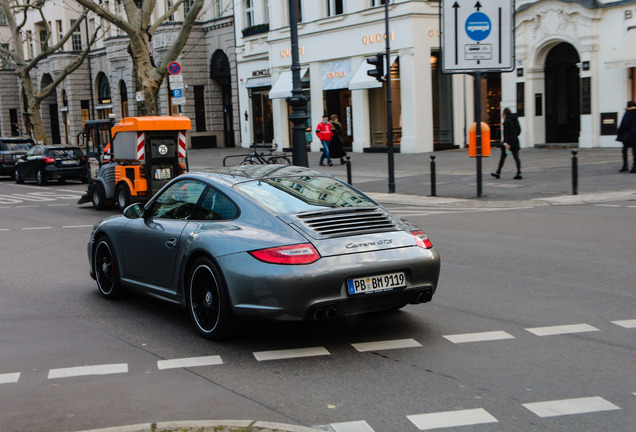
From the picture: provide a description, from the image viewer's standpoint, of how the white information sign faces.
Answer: facing the viewer

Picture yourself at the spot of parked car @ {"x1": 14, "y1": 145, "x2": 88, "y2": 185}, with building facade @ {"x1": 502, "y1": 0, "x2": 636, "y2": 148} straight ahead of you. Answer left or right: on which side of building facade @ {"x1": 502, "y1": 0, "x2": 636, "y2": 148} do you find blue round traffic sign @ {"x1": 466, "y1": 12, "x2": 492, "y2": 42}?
right

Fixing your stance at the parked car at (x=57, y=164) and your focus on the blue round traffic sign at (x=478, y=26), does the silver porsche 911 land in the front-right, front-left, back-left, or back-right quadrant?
front-right

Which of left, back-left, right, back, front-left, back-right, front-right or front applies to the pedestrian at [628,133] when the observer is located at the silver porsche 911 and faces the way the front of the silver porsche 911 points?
right

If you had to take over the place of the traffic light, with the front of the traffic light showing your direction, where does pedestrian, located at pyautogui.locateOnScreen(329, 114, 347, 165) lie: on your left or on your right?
on your right

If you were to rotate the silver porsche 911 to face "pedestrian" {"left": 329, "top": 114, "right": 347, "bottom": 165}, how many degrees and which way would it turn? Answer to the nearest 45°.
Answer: approximately 45° to its right

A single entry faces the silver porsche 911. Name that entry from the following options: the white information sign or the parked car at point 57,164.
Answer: the white information sign

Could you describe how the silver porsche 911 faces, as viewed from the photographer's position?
facing away from the viewer and to the left of the viewer

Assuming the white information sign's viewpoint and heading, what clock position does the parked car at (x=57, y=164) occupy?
The parked car is roughly at 4 o'clock from the white information sign.

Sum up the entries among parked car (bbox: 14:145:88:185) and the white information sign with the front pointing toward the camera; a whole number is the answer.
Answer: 1

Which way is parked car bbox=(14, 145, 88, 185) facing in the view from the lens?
facing away from the viewer and to the left of the viewer
